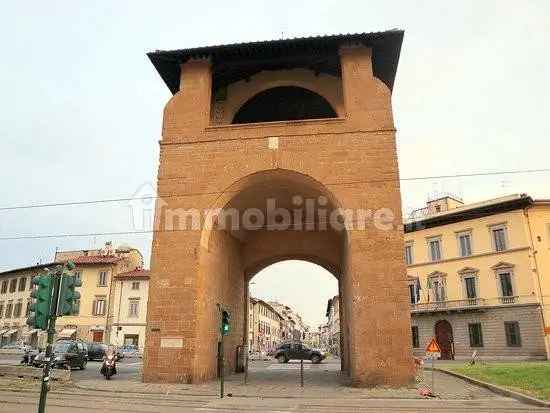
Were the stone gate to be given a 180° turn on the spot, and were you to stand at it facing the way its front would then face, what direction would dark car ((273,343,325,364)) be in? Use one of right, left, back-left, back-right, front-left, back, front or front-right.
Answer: front

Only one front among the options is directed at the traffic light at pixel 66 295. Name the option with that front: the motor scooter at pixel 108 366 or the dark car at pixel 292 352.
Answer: the motor scooter

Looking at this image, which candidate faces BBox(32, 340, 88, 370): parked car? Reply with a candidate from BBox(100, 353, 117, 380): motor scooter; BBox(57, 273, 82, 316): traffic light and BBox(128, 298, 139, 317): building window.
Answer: the building window

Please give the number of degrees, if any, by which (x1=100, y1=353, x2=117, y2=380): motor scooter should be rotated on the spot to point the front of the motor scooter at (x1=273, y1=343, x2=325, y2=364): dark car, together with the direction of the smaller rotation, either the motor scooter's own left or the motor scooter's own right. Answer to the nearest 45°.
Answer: approximately 135° to the motor scooter's own left

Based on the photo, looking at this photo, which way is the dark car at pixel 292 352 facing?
to the viewer's right

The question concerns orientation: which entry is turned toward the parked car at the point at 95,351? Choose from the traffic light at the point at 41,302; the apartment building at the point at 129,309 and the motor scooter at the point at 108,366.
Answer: the apartment building

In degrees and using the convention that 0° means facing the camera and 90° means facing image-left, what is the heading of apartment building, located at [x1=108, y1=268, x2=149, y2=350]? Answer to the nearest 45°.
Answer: approximately 0°

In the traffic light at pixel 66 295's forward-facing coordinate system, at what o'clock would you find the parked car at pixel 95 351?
The parked car is roughly at 9 o'clock from the traffic light.

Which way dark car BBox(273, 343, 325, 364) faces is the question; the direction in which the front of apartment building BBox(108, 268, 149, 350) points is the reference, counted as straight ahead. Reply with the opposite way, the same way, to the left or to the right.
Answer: to the left
